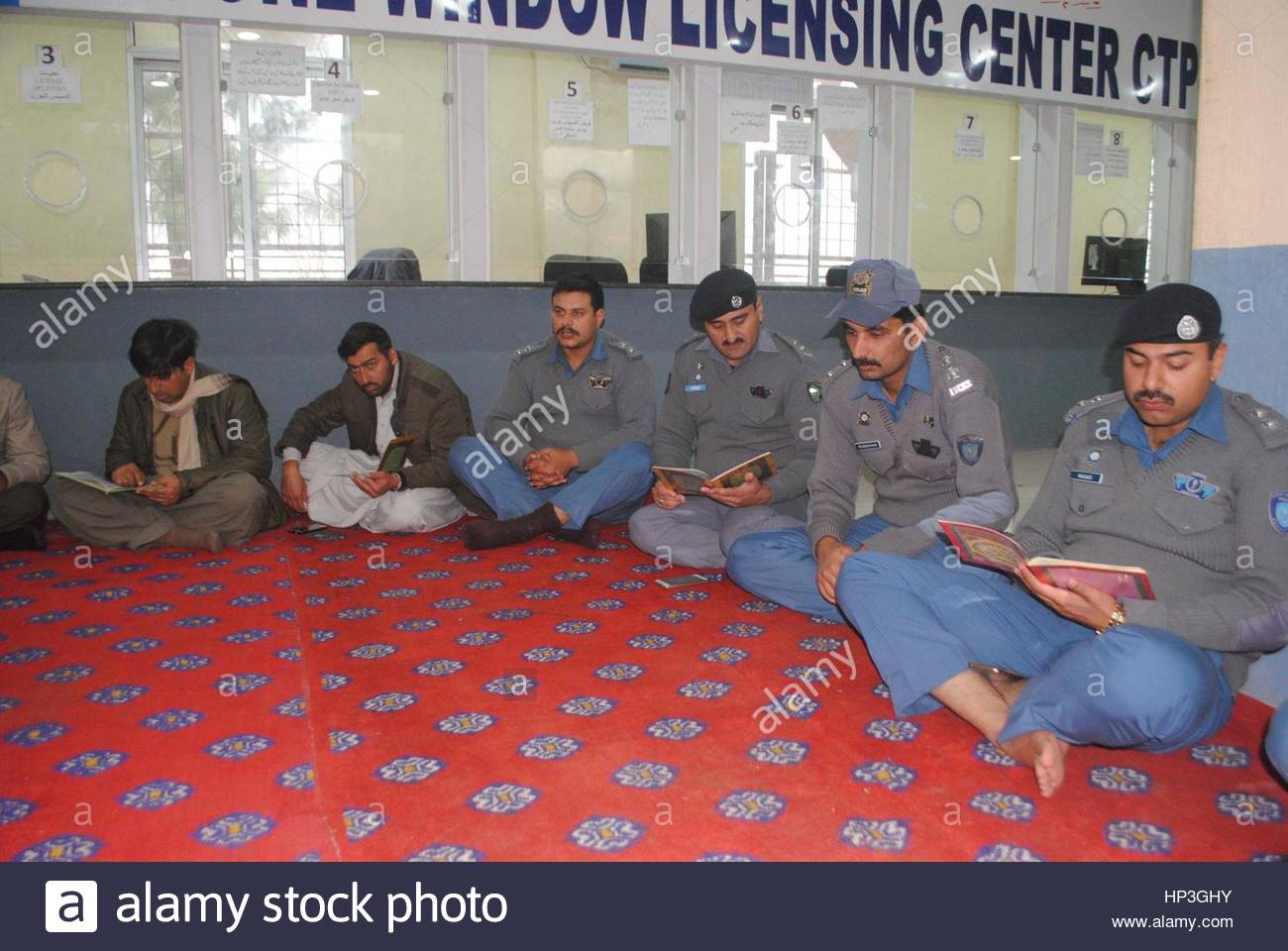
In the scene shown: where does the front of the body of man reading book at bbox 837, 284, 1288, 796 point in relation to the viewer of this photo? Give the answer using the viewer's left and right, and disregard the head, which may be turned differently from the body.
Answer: facing the viewer and to the left of the viewer

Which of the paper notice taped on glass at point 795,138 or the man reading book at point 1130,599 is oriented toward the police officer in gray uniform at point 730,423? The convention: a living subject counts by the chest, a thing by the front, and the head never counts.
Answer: the paper notice taped on glass

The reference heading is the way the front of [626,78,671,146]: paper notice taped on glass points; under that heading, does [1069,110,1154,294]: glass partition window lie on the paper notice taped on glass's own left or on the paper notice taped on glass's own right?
on the paper notice taped on glass's own left

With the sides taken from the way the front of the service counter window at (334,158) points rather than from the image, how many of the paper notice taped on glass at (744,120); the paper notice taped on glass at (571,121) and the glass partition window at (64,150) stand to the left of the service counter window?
2

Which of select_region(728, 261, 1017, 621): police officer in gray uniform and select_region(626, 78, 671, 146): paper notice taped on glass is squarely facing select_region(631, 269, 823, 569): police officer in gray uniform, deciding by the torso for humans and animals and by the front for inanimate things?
the paper notice taped on glass
